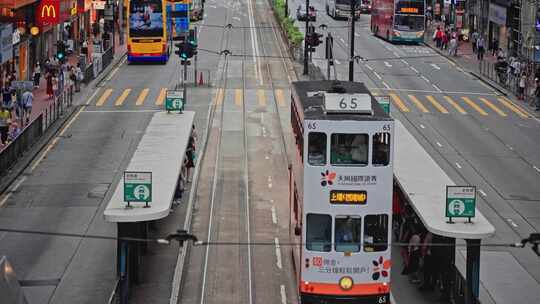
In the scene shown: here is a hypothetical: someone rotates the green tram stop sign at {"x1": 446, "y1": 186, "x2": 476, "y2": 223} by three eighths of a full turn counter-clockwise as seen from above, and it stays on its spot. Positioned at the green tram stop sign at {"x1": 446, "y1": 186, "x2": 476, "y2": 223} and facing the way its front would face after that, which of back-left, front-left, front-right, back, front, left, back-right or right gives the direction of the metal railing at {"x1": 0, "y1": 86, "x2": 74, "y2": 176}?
left

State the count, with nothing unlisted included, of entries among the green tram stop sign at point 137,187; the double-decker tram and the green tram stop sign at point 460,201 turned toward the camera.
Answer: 3

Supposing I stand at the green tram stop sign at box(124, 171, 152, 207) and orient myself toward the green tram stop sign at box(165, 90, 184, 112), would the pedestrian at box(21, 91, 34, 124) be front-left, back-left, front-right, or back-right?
front-left

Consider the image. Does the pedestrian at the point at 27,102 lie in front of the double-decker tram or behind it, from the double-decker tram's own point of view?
behind

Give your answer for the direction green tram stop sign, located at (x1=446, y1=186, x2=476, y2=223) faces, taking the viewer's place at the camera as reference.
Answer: facing the viewer

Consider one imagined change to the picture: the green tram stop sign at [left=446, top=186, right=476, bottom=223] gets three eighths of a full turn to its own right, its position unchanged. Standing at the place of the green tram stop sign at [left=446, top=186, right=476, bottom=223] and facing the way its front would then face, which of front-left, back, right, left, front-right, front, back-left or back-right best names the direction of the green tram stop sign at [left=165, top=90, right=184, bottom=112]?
front

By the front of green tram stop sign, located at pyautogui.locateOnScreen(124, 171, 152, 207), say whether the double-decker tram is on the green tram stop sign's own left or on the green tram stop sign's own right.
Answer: on the green tram stop sign's own left

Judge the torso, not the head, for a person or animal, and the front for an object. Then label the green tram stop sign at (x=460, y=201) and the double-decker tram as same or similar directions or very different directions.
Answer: same or similar directions

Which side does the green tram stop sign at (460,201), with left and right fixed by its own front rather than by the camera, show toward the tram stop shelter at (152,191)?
right

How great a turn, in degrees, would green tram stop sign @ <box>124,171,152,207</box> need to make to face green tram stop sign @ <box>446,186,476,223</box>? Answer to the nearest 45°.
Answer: approximately 90° to its left

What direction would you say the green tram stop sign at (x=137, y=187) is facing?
toward the camera

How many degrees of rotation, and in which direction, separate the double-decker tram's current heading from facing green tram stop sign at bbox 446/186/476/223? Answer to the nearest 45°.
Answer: approximately 90° to its left
